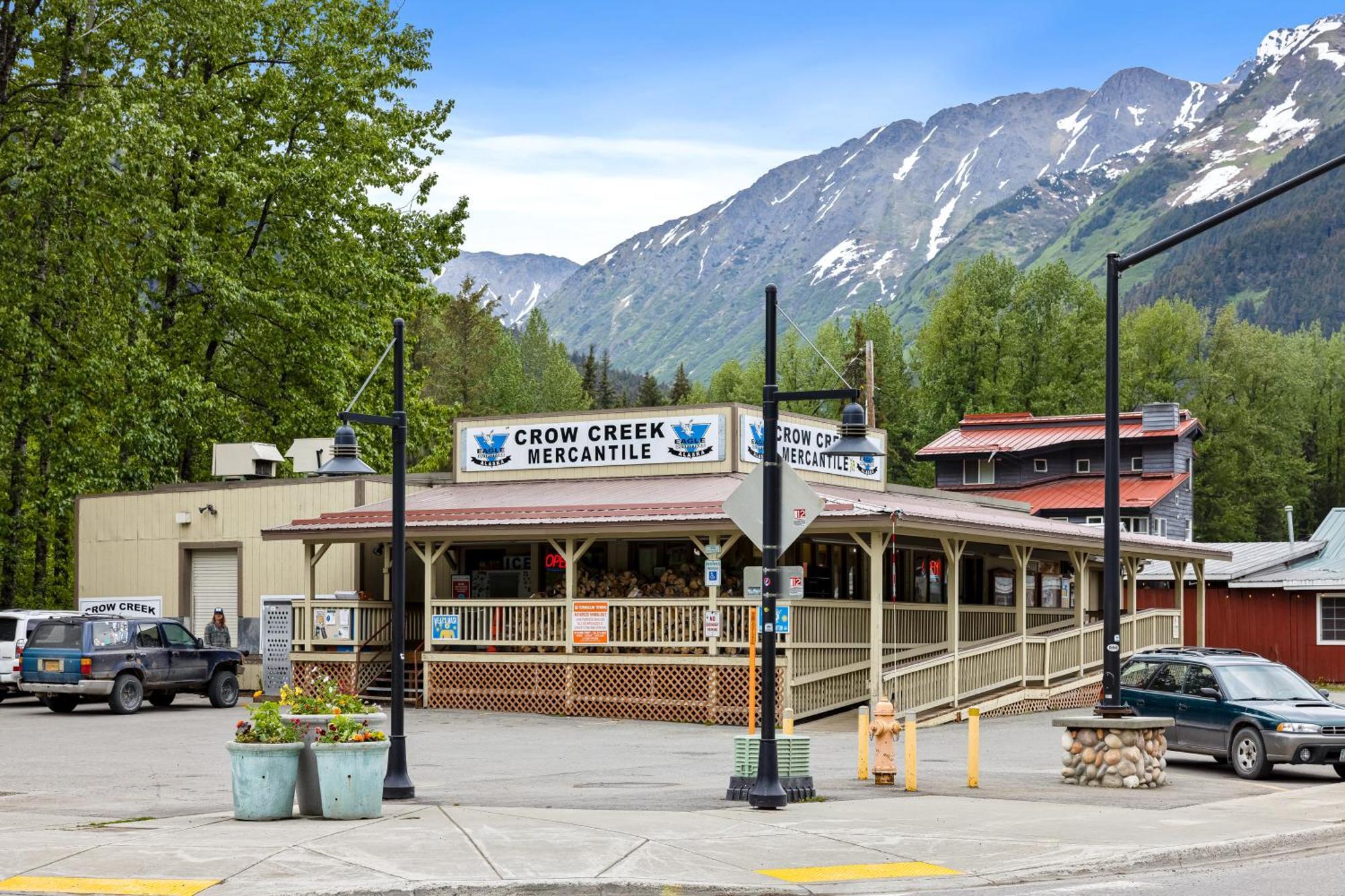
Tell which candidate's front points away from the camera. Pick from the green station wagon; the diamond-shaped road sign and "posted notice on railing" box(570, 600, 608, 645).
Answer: the diamond-shaped road sign

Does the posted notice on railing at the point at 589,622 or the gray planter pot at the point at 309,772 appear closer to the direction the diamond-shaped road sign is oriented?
the posted notice on railing

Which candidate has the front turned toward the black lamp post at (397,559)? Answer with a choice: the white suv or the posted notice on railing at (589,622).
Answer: the posted notice on railing

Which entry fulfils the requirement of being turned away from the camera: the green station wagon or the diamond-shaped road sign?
the diamond-shaped road sign

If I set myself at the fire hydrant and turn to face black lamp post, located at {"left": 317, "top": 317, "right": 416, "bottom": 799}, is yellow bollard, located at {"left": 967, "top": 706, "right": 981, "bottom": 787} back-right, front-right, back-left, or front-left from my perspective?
back-left

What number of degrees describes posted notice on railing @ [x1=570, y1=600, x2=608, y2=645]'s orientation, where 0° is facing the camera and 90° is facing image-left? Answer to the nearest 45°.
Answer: approximately 0°

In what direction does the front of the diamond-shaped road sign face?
away from the camera
